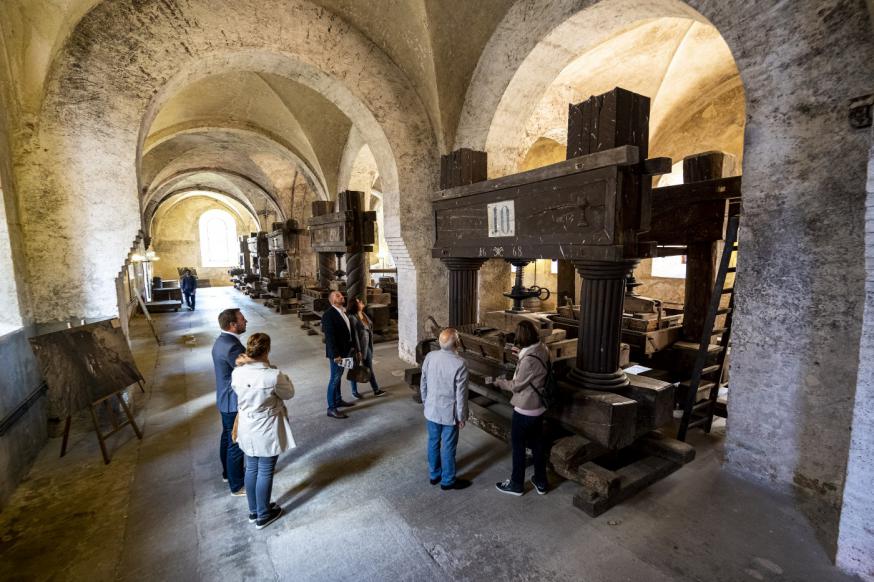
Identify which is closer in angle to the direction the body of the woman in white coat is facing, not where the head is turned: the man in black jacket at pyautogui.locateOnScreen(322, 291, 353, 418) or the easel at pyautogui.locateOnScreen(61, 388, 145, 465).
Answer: the man in black jacket

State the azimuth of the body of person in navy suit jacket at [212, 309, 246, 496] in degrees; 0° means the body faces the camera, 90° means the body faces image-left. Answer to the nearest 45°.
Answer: approximately 270°

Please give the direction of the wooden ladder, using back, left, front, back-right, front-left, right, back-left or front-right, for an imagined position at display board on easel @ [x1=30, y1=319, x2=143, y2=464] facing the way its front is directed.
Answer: front

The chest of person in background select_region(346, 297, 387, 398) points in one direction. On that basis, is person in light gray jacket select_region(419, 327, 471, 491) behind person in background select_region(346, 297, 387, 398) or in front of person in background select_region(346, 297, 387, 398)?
in front

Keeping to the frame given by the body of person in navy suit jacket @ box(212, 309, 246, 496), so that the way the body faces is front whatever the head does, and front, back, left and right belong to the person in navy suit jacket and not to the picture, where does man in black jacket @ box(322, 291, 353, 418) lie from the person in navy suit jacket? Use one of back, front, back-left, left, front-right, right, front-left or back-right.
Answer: front-left

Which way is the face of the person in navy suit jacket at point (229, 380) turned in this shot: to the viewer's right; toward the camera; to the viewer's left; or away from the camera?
to the viewer's right

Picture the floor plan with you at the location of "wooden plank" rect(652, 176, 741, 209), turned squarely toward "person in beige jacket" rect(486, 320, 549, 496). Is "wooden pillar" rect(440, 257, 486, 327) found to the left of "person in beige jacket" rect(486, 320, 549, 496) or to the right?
right

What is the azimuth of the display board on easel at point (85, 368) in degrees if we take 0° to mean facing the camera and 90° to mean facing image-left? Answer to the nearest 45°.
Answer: approximately 315°

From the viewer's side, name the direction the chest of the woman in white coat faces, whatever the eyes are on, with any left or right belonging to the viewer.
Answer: facing away from the viewer and to the right of the viewer
